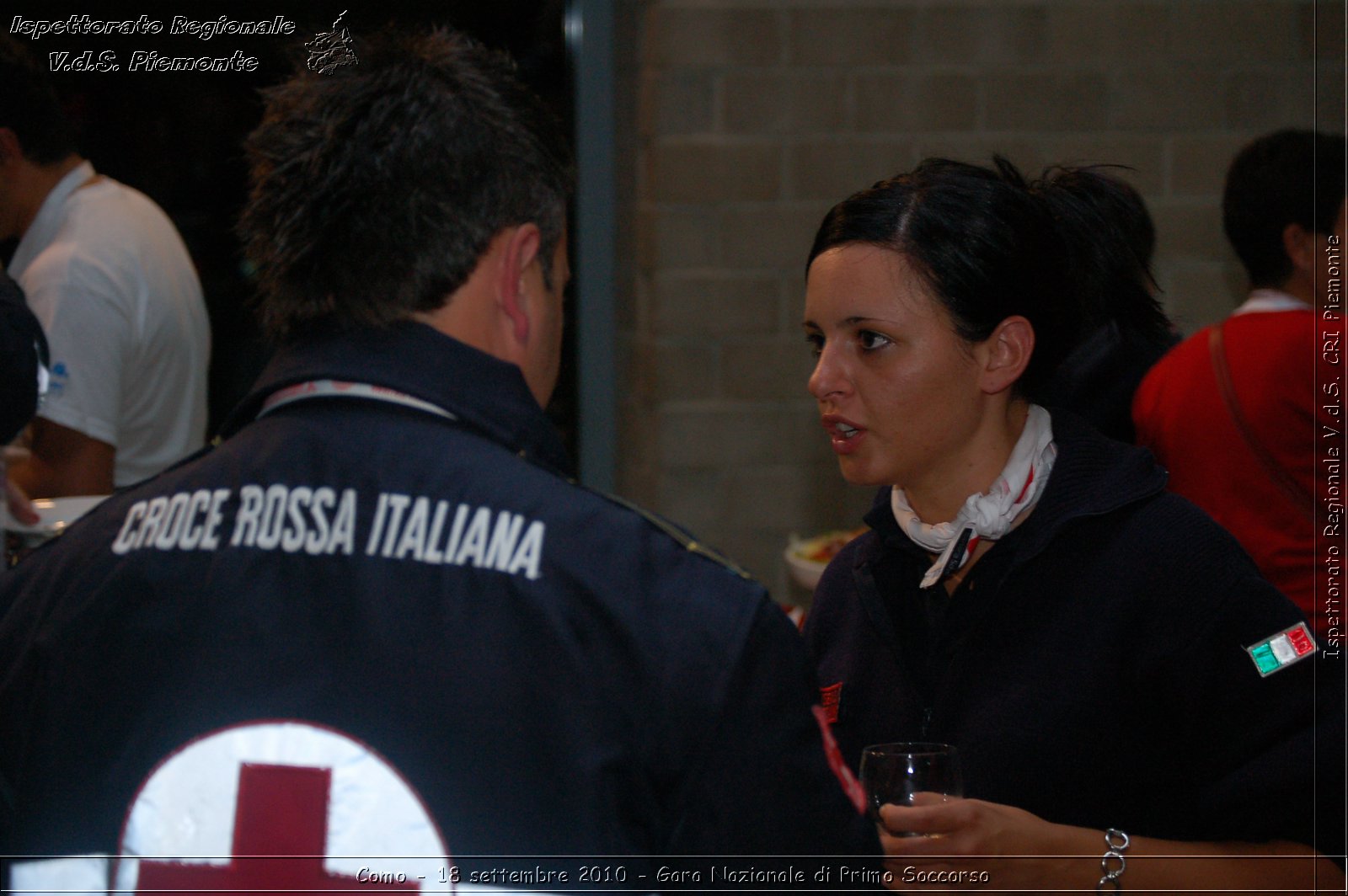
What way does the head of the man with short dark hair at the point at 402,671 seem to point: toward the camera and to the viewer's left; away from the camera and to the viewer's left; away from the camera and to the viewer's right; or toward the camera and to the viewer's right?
away from the camera and to the viewer's right

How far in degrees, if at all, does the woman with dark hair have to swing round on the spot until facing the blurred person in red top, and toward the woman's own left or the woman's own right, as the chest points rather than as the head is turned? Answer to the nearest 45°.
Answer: approximately 135° to the woman's own right

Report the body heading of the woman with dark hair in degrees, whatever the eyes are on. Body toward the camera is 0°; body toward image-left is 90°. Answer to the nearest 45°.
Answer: approximately 45°

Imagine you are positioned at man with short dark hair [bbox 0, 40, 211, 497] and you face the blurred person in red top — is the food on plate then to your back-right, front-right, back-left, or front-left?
front-left

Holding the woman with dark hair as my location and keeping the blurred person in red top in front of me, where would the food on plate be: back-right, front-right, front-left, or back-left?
front-left

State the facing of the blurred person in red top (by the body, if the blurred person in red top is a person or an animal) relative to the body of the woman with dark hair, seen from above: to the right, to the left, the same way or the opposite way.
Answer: the opposite way

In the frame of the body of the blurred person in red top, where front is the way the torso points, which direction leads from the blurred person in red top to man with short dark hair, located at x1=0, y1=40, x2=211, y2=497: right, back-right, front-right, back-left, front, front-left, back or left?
back-left

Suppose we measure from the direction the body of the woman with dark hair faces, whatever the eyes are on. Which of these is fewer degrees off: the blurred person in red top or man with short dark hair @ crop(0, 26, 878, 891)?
the man with short dark hair

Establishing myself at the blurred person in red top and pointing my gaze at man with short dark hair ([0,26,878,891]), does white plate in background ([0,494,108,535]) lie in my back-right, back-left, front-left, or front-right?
front-right

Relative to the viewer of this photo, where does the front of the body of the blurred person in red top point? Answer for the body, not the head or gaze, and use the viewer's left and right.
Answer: facing away from the viewer and to the right of the viewer

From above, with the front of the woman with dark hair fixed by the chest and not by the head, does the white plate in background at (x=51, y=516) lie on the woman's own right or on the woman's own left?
on the woman's own right

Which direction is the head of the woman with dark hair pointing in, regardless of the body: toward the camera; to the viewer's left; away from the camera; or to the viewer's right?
to the viewer's left
